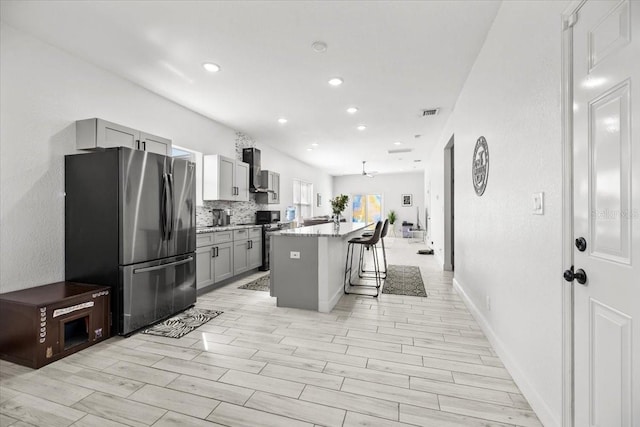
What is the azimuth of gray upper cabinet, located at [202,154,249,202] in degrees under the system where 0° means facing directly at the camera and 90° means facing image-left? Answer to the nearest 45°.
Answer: approximately 315°

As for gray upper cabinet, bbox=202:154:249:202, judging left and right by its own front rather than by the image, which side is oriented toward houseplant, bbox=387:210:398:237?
left

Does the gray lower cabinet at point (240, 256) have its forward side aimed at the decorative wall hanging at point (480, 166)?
yes

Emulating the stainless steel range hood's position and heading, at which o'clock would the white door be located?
The white door is roughly at 1 o'clock from the stainless steel range hood.

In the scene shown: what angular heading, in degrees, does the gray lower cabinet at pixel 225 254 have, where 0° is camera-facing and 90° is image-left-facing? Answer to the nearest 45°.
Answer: approximately 315°

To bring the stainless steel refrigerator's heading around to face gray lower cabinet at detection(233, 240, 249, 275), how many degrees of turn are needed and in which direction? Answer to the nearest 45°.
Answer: approximately 90° to its left

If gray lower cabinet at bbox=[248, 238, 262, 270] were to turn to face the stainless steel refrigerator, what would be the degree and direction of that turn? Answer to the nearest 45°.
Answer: approximately 90° to its right

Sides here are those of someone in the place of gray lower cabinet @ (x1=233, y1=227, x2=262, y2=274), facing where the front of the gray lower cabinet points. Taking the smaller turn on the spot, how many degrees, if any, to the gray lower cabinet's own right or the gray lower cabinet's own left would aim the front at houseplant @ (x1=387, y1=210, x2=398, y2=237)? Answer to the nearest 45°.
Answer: approximately 90° to the gray lower cabinet's own left
